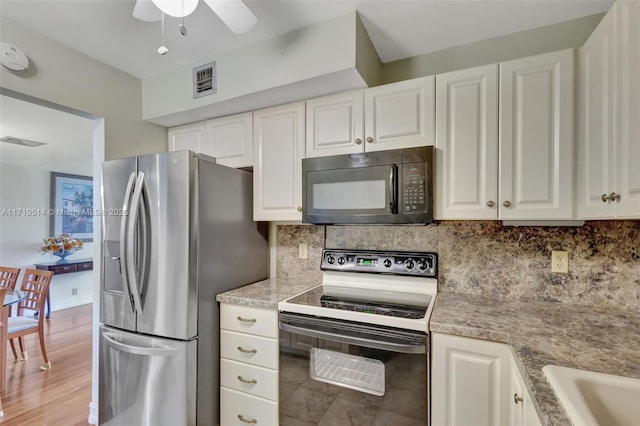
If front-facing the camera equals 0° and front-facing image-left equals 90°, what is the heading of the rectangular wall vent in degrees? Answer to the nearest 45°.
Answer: approximately 45°

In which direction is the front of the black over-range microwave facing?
toward the camera

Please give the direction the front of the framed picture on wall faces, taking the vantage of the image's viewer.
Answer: facing the viewer and to the right of the viewer

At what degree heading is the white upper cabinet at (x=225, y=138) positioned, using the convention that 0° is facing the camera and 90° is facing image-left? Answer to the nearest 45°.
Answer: approximately 45°

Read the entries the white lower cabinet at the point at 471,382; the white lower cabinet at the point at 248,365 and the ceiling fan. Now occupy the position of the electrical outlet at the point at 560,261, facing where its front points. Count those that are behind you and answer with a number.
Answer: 0

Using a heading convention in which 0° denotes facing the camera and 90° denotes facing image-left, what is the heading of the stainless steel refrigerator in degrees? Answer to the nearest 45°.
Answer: approximately 45°

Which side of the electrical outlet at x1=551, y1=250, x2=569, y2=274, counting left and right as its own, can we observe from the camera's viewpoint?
front

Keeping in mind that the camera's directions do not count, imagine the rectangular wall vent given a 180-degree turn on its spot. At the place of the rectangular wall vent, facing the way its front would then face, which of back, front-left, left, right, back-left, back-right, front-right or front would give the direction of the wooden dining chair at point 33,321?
left

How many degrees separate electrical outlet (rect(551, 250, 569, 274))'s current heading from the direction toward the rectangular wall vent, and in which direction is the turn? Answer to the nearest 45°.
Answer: approximately 45° to its right

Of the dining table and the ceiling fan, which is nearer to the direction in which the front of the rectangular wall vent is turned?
the ceiling fan

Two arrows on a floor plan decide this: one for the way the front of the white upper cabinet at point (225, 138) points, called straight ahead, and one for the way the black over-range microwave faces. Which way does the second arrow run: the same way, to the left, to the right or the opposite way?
the same way

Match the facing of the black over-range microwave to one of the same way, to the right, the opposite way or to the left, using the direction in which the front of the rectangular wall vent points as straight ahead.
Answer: the same way

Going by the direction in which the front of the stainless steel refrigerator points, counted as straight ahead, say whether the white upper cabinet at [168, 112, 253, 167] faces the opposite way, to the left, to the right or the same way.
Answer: the same way

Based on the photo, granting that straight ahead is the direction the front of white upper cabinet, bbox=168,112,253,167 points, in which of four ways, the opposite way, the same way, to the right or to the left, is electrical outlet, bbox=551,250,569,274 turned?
the same way

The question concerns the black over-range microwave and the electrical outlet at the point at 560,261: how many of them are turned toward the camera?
2

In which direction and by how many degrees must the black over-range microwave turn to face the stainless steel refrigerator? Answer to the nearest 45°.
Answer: approximately 90° to its right

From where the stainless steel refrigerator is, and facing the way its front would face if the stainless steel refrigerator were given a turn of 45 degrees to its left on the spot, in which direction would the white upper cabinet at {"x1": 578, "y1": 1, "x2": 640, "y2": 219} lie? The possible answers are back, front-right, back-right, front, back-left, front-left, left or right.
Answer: front-left
